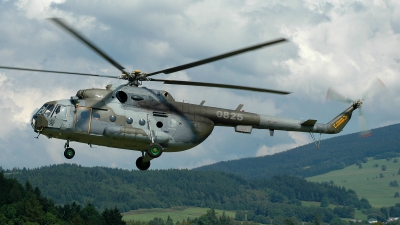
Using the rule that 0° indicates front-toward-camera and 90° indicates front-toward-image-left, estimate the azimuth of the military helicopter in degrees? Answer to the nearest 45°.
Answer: approximately 90°
